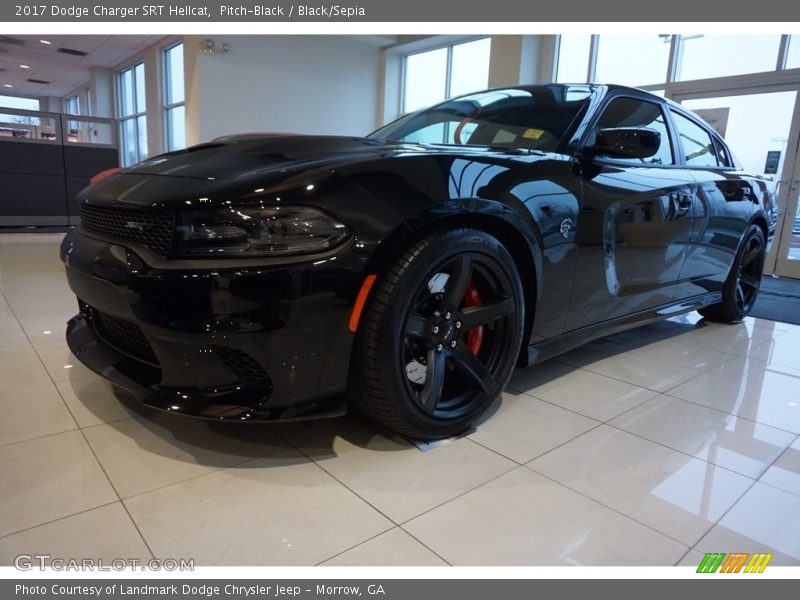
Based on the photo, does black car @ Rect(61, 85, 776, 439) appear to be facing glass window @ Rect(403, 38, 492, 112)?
no

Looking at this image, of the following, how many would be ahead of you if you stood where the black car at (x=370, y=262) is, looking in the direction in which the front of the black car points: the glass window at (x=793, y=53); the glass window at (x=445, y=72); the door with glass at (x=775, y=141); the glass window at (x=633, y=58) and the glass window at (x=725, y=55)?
0

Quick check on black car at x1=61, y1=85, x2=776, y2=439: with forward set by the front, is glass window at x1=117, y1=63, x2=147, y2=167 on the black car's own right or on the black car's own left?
on the black car's own right

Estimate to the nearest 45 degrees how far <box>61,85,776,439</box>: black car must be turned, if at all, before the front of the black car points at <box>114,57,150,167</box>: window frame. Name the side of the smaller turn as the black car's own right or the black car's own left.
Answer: approximately 90° to the black car's own right

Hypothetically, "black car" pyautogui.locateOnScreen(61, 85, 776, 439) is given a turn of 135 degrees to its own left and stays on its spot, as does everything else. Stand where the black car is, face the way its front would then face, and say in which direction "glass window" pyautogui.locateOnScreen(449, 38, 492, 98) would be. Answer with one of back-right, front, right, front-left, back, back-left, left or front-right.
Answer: left

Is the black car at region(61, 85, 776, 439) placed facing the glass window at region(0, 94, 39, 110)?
no

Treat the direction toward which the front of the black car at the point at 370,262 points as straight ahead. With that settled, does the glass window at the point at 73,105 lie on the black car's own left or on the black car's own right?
on the black car's own right

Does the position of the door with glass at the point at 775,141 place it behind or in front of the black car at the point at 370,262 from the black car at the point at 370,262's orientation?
behind

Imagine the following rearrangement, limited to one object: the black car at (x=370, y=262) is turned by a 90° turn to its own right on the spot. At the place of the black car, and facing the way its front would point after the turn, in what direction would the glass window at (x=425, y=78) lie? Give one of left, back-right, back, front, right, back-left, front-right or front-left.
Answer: front-right

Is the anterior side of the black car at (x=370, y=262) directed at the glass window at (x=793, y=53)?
no

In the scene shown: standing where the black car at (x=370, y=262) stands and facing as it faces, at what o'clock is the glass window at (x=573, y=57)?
The glass window is roughly at 5 o'clock from the black car.

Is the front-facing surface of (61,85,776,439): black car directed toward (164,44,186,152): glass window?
no
